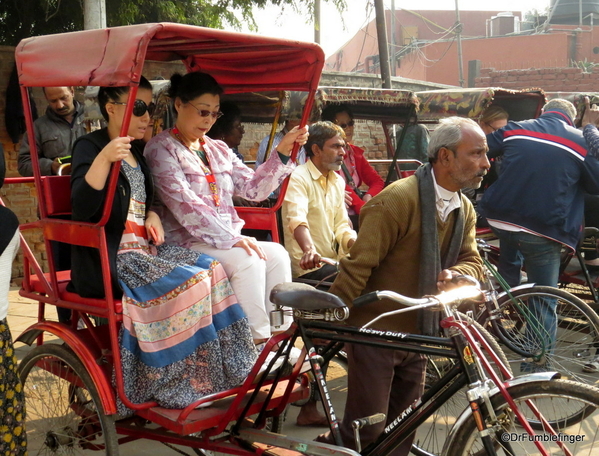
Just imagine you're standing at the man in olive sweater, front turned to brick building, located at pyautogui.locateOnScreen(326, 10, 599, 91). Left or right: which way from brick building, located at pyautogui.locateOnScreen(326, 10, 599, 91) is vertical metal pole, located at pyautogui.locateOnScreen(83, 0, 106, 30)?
left

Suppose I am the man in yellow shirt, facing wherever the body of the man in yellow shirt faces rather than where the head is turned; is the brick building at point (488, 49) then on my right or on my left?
on my left

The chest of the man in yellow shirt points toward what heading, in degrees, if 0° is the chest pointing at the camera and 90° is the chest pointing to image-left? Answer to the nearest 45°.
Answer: approximately 315°

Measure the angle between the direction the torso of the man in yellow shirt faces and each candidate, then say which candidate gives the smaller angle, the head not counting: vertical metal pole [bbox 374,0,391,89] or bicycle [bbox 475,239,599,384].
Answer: the bicycle

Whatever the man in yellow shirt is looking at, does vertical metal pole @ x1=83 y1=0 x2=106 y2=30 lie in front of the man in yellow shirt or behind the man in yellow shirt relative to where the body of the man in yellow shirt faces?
behind

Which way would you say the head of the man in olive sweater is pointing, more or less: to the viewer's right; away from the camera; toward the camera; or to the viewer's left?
to the viewer's right
